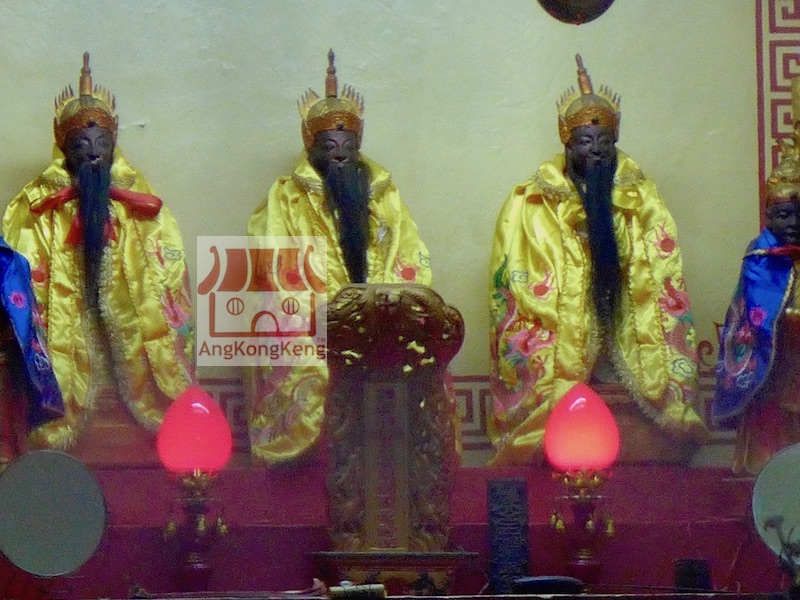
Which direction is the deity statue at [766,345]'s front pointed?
toward the camera

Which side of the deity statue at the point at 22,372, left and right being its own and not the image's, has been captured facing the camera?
front

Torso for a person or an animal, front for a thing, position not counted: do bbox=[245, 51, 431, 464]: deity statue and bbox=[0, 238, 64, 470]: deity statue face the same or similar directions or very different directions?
same or similar directions

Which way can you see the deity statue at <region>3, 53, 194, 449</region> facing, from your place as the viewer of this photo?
facing the viewer

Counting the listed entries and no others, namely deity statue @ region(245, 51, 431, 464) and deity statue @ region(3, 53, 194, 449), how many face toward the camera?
2

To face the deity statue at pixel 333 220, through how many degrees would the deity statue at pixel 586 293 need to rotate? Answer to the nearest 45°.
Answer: approximately 90° to its right

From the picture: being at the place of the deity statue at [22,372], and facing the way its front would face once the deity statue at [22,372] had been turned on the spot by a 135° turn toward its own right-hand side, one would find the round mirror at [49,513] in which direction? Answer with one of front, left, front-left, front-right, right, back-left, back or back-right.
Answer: back-left

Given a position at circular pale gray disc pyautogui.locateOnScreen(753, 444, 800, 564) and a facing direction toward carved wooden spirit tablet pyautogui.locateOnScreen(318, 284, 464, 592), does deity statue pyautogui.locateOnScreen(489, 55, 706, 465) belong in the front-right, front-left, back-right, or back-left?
front-right

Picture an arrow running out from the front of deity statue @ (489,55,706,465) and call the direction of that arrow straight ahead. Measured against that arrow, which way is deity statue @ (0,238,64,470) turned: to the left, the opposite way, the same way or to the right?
the same way

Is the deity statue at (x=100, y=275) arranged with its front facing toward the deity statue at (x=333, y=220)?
no

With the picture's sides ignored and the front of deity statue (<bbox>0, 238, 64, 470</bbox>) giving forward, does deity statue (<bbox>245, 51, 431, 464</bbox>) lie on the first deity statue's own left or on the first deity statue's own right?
on the first deity statue's own left

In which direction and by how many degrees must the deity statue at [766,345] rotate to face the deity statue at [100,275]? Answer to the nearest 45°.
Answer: approximately 90° to its right

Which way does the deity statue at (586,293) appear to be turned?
toward the camera

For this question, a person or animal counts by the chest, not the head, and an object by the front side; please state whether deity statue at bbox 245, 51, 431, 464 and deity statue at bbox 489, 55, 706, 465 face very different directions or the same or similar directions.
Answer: same or similar directions

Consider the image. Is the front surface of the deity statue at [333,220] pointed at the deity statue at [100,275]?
no

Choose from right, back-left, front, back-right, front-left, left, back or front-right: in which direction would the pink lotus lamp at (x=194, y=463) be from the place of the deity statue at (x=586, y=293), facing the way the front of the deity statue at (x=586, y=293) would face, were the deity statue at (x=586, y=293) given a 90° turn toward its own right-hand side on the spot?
front-left

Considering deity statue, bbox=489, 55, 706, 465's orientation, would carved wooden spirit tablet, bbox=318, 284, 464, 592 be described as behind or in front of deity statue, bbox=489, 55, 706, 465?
in front
